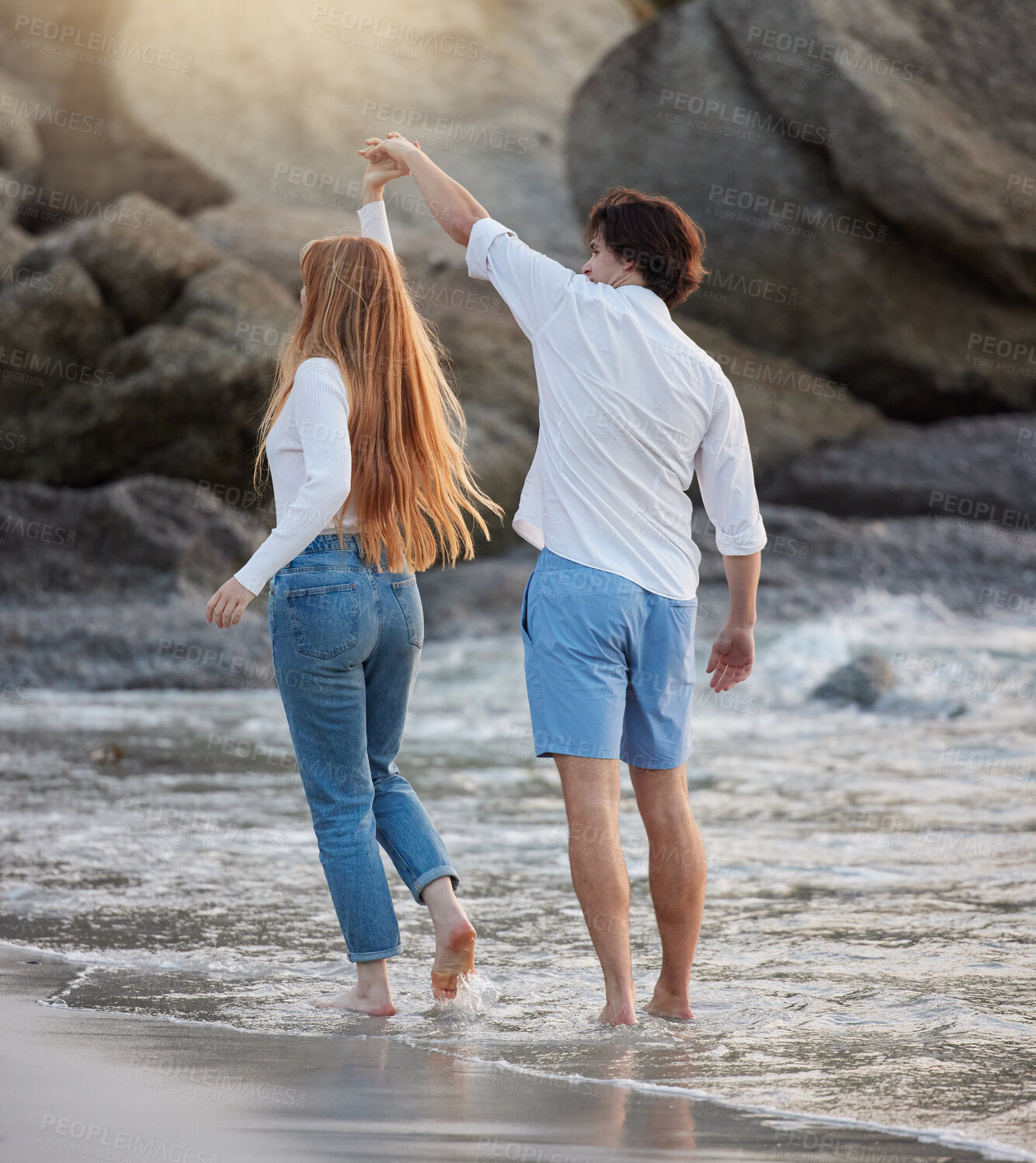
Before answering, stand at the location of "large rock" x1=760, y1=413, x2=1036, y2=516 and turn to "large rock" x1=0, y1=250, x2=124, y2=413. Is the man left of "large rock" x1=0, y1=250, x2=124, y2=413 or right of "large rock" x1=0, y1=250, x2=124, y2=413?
left

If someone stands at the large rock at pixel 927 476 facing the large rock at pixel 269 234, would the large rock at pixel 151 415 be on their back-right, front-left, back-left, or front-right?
front-left

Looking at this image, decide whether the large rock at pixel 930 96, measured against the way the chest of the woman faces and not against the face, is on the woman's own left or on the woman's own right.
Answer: on the woman's own right

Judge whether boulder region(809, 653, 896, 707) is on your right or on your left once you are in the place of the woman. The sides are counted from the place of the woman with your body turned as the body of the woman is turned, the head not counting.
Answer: on your right

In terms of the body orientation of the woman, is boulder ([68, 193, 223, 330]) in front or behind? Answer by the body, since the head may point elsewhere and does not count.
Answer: in front

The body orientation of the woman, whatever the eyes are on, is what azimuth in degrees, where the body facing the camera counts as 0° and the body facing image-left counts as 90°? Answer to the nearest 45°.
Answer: approximately 135°

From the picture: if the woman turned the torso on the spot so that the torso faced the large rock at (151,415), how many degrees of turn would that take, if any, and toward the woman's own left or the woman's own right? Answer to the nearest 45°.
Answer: approximately 45° to the woman's own right

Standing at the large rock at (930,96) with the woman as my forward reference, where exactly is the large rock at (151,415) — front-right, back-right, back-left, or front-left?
front-right

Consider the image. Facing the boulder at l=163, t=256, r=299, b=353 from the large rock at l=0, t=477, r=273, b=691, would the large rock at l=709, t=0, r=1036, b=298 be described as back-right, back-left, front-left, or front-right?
front-right

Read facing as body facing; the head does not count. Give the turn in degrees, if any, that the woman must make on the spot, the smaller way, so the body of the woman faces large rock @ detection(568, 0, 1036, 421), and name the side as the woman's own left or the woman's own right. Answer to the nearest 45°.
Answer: approximately 45° to the woman's own right

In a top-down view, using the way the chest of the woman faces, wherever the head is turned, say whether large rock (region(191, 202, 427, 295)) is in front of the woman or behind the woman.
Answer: in front
